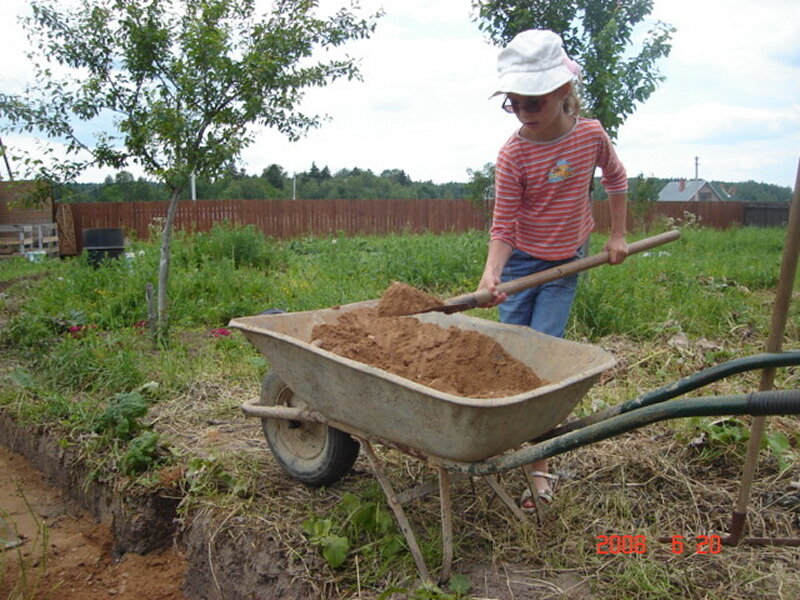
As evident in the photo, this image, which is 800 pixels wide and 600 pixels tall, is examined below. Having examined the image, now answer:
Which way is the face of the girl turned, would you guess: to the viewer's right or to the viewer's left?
to the viewer's left

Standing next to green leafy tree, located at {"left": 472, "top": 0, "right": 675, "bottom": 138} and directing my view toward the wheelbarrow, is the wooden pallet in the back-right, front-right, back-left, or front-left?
back-right

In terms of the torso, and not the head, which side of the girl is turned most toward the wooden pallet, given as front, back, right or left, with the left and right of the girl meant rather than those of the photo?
right

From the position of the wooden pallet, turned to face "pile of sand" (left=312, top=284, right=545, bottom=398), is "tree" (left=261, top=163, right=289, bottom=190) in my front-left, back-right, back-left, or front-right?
back-left

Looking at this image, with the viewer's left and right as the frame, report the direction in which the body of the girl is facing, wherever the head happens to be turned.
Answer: facing the viewer and to the left of the viewer

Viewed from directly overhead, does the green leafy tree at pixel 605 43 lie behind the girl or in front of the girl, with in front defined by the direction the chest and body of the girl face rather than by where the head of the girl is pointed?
behind
